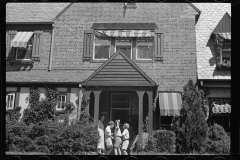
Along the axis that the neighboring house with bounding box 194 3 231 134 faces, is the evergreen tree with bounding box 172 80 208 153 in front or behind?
in front

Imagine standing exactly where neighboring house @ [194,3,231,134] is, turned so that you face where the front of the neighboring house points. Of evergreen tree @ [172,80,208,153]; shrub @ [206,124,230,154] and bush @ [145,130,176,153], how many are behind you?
0

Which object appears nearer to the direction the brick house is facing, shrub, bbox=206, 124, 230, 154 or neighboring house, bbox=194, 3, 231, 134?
the shrub

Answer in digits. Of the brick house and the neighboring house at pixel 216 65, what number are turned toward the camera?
2

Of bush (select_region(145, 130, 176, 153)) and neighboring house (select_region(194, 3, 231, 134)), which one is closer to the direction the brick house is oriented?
the bush

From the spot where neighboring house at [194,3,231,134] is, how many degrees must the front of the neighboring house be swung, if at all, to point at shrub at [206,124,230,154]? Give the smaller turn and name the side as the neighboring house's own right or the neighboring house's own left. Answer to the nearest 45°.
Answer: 0° — it already faces it

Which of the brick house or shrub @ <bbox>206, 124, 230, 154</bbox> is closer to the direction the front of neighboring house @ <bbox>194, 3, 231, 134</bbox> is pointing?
the shrub

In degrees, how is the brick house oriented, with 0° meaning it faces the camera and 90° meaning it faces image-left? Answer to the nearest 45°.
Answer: approximately 0°

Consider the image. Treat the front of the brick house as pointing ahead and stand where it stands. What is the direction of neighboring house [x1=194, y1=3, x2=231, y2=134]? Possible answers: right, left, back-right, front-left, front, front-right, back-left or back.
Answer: left

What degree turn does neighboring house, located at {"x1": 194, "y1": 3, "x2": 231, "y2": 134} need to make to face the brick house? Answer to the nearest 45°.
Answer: approximately 90° to its right

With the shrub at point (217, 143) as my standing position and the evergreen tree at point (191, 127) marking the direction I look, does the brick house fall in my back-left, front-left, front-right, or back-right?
front-right

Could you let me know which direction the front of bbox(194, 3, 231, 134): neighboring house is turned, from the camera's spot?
facing the viewer

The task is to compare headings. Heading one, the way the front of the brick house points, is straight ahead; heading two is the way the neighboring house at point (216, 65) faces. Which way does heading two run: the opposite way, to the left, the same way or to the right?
the same way

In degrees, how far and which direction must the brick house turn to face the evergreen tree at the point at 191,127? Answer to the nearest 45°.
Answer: approximately 45° to its left

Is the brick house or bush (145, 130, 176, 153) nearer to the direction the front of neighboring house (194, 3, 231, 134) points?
the bush
